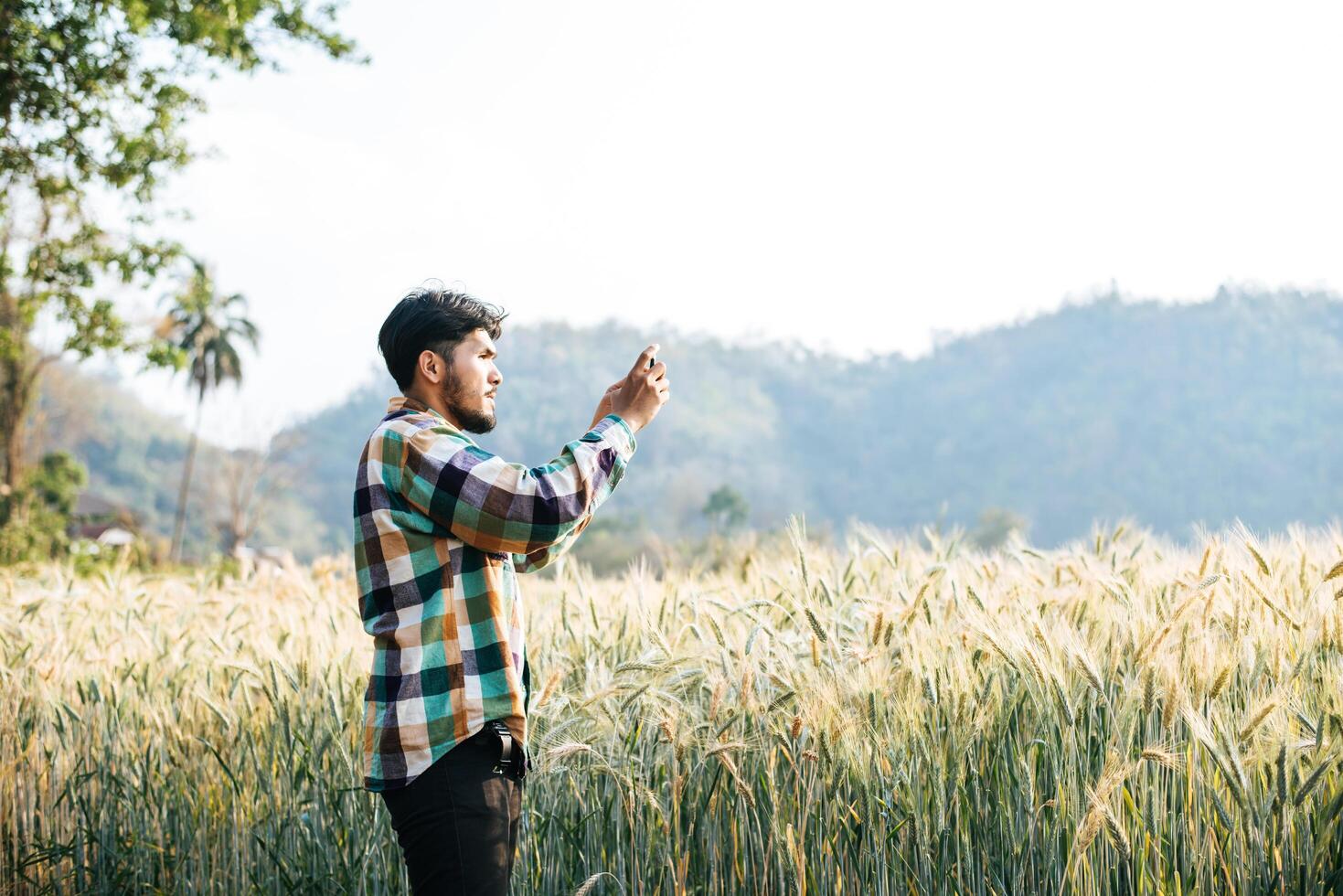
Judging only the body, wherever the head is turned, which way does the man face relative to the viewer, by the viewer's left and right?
facing to the right of the viewer

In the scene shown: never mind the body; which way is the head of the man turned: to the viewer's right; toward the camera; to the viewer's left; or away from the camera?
to the viewer's right

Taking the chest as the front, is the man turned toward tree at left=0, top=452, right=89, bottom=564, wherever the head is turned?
no
